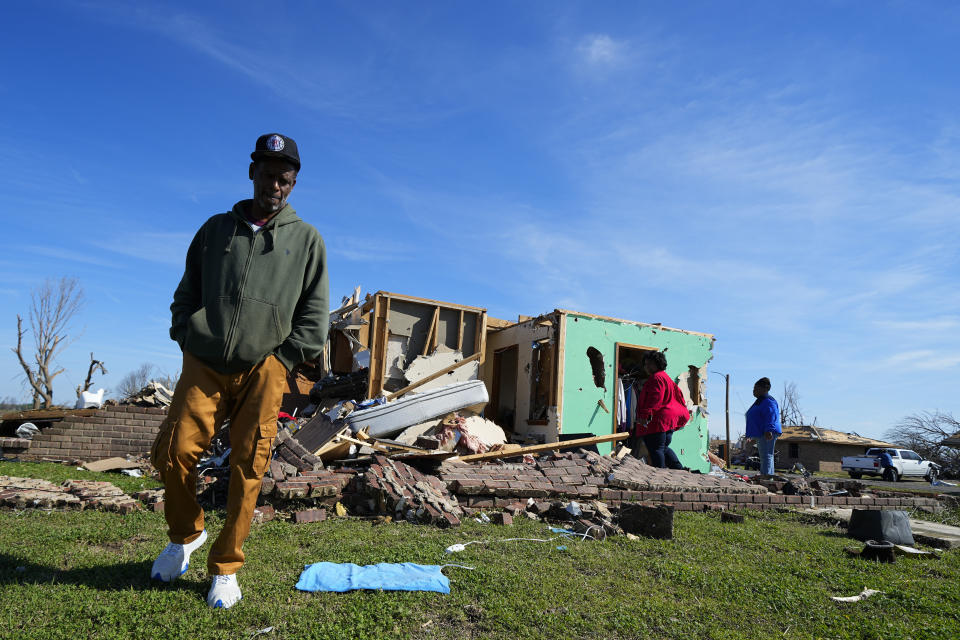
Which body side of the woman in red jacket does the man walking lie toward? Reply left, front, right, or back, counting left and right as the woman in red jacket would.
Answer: left

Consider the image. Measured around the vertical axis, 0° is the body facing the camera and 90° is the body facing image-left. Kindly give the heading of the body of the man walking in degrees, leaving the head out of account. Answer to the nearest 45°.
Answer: approximately 0°

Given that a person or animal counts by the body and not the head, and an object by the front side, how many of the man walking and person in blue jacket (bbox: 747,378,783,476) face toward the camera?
1

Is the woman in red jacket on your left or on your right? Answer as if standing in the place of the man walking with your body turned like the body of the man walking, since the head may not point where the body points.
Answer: on your left

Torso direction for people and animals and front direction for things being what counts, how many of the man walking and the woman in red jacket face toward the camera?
1

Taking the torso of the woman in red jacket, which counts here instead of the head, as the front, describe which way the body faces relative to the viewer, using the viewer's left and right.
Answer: facing to the left of the viewer

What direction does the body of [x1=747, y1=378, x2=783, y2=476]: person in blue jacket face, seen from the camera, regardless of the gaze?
to the viewer's left
